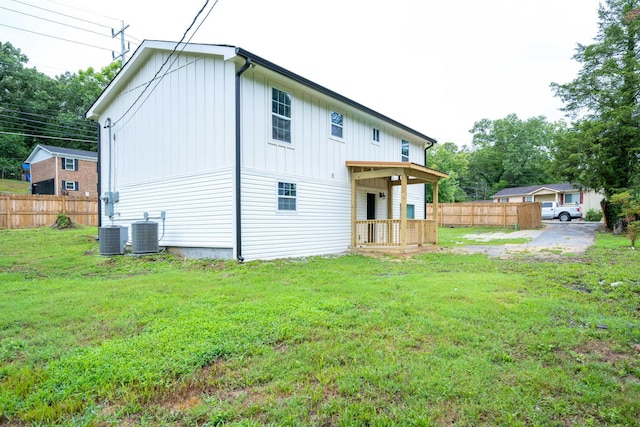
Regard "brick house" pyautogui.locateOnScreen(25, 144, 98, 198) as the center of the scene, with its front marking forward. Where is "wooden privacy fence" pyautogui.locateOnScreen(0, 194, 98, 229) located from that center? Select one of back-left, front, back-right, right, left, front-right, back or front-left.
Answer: front-right

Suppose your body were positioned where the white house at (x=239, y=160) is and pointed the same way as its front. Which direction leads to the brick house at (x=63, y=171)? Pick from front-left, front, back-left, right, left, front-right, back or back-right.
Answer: back

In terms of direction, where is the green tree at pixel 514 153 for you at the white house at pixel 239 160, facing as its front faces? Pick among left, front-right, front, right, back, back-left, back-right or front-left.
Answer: left

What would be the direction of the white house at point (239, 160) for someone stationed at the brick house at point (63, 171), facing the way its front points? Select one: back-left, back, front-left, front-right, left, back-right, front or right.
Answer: front-right

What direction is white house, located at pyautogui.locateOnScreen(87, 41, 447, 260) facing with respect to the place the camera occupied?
facing the viewer and to the right of the viewer

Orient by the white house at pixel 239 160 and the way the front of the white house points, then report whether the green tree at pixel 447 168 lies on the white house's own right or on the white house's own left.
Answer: on the white house's own left

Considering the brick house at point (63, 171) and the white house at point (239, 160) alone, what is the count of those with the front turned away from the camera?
0

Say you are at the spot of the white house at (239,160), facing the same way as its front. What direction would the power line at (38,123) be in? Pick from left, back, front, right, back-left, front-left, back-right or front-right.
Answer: back

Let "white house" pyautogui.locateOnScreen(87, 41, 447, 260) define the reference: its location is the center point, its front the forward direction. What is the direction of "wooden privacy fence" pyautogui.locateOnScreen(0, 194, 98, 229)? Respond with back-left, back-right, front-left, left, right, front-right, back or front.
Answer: back
